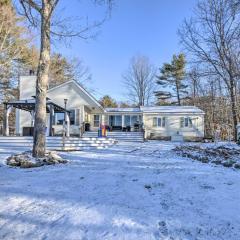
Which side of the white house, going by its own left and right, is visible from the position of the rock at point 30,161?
front

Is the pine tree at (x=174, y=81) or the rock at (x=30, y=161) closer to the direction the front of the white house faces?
the rock

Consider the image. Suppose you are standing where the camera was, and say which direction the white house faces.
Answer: facing the viewer

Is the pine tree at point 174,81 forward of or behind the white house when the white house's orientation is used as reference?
behind
